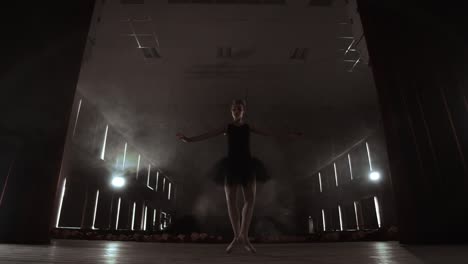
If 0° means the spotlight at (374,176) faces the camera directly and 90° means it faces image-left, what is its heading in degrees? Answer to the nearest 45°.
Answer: approximately 0°

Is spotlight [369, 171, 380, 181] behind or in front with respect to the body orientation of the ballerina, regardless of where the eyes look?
behind

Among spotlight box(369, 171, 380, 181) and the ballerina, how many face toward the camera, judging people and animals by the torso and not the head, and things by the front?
2

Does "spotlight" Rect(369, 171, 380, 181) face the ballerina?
yes
